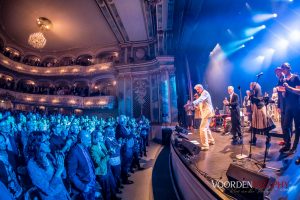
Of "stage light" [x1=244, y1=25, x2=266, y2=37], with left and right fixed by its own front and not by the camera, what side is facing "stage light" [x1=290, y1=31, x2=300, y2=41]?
back

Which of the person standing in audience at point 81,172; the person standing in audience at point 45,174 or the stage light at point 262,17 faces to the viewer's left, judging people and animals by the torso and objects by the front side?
the stage light

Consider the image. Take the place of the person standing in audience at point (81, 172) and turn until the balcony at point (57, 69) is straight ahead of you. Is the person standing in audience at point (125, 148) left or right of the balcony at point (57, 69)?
right

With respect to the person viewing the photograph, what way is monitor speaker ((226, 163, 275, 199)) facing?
facing away from the viewer and to the right of the viewer

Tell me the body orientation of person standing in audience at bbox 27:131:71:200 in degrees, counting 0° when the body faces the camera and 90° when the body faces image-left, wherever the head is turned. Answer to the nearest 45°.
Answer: approximately 270°
